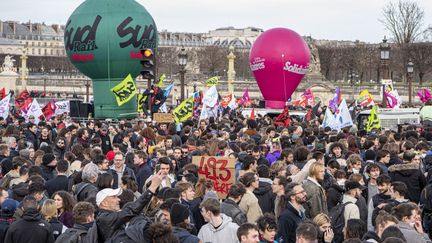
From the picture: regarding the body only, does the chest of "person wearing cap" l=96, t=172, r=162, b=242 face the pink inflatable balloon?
no

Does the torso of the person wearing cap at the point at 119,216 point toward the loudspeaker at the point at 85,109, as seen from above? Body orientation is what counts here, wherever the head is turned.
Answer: no
